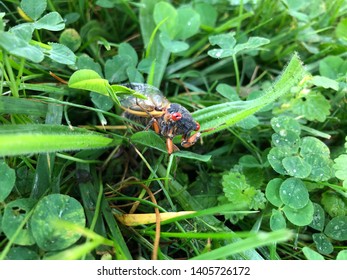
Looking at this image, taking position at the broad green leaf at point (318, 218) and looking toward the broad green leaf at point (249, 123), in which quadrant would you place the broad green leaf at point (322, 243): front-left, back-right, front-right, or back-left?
back-left

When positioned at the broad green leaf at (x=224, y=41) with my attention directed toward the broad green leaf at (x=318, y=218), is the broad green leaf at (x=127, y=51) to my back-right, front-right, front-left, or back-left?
back-right

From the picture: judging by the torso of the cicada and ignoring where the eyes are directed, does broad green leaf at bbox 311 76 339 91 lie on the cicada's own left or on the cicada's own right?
on the cicada's own left

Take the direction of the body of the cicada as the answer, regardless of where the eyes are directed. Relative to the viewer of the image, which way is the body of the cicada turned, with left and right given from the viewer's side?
facing the viewer and to the right of the viewer

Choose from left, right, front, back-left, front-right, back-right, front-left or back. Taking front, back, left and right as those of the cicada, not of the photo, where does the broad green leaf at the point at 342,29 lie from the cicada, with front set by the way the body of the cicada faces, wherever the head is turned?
left

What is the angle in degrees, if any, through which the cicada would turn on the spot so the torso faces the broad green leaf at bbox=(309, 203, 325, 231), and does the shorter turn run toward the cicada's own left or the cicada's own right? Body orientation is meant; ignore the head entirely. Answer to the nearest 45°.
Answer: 0° — it already faces it
